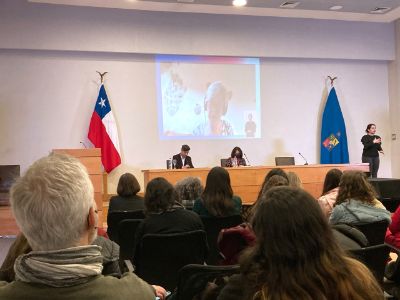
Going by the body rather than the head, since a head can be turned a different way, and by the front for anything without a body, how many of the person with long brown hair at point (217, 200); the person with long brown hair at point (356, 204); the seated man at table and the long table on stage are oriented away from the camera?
2

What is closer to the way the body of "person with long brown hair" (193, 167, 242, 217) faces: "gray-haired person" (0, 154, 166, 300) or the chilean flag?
the chilean flag

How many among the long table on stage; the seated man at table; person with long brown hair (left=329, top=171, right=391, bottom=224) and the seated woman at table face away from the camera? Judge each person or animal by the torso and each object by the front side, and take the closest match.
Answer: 1

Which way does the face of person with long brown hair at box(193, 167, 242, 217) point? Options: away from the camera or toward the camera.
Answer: away from the camera

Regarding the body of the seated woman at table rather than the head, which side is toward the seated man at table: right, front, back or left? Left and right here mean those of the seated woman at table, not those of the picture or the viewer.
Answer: right

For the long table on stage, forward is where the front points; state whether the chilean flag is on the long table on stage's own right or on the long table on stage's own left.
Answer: on the long table on stage's own right

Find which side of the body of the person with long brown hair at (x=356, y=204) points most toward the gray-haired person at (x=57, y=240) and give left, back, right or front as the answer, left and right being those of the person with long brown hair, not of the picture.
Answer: back

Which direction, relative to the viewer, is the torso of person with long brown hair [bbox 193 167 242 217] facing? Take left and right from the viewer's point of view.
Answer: facing away from the viewer

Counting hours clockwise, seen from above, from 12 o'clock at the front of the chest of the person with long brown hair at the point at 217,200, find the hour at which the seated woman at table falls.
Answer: The seated woman at table is roughly at 12 o'clock from the person with long brown hair.

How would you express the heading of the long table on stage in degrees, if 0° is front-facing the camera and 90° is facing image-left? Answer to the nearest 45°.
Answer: approximately 0°

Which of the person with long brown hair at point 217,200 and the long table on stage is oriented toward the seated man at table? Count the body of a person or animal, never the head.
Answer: the person with long brown hair

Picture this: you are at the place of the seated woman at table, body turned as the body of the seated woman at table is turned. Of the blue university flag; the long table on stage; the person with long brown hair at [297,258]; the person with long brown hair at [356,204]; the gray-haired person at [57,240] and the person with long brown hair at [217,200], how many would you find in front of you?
5

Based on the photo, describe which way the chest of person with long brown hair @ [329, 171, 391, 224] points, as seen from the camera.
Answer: away from the camera

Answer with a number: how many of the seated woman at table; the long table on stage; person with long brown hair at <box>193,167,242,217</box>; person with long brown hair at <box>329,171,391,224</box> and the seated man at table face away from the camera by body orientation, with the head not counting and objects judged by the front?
2

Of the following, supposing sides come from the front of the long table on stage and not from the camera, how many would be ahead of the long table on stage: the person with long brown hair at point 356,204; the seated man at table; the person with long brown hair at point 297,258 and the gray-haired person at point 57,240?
3

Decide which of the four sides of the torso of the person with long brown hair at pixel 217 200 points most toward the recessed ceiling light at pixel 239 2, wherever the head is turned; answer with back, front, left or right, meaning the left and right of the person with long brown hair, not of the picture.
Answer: front

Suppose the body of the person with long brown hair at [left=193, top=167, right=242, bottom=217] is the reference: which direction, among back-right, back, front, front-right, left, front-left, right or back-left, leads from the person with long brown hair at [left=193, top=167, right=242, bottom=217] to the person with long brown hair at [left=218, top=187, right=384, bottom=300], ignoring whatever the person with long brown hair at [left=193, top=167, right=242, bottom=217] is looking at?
back
